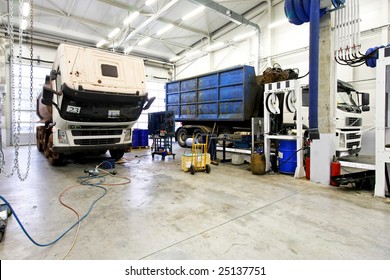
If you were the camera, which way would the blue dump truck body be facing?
facing the viewer and to the right of the viewer

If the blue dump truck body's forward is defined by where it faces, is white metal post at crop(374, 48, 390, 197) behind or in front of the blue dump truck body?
in front

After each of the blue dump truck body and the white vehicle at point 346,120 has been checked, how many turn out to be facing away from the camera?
0

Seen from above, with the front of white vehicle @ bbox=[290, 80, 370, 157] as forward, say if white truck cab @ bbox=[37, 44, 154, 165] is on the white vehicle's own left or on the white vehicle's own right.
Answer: on the white vehicle's own right

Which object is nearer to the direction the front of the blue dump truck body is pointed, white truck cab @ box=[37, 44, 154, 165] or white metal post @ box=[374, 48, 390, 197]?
the white metal post

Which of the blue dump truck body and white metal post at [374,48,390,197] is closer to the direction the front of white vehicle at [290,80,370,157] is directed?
the white metal post

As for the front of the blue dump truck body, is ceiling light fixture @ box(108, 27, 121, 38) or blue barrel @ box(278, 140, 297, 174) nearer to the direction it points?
the blue barrel

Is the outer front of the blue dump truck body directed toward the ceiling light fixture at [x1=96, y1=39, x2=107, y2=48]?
no

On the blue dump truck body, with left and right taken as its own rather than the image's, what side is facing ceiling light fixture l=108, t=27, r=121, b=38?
back
